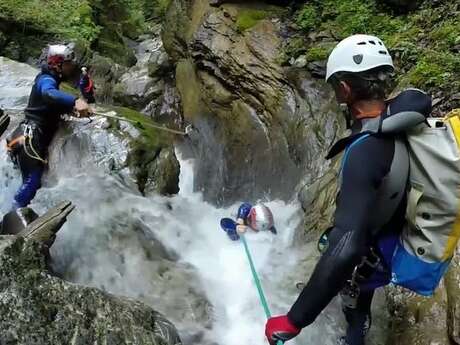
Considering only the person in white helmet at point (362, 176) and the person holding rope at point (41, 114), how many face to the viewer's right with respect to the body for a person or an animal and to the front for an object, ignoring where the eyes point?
1

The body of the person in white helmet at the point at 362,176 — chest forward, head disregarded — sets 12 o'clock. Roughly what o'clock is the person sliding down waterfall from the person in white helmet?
The person sliding down waterfall is roughly at 1 o'clock from the person in white helmet.

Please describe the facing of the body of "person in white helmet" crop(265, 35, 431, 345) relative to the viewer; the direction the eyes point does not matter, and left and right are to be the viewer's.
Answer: facing away from the viewer and to the left of the viewer

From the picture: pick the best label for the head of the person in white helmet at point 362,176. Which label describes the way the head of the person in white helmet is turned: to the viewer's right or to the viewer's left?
to the viewer's left

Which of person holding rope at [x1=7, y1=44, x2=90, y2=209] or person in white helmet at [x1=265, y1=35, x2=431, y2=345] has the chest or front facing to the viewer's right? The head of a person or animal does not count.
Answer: the person holding rope

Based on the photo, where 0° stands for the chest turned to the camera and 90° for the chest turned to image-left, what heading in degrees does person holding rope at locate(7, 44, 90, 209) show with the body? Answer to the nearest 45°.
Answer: approximately 270°
